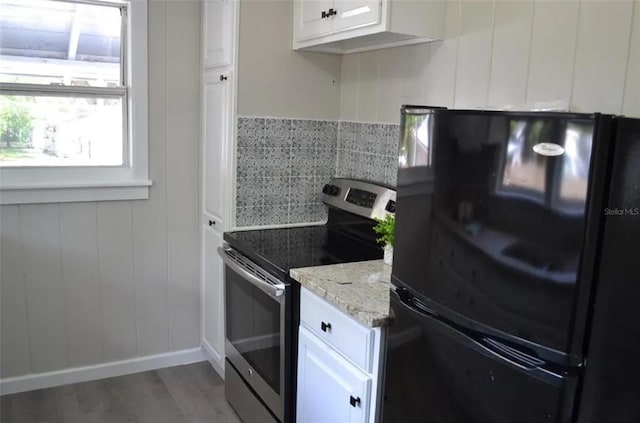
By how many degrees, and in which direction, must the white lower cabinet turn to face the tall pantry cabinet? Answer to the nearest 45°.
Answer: approximately 90° to its right

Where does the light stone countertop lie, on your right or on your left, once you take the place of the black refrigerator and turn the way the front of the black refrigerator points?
on your right

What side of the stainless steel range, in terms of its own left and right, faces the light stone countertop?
left

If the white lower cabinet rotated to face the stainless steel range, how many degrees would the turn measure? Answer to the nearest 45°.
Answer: approximately 90° to its right

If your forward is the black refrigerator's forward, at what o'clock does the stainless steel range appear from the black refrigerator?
The stainless steel range is roughly at 3 o'clock from the black refrigerator.

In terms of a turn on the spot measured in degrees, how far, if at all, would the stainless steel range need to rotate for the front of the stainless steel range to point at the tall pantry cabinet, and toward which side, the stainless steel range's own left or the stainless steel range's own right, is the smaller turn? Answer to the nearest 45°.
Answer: approximately 90° to the stainless steel range's own right

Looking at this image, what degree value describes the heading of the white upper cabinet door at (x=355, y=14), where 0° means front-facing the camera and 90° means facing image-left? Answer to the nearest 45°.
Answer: approximately 45°

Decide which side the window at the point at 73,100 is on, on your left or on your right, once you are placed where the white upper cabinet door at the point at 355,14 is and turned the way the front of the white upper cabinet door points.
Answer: on your right

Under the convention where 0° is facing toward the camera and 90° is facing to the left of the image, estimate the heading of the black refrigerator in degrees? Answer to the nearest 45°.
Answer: approximately 45°
